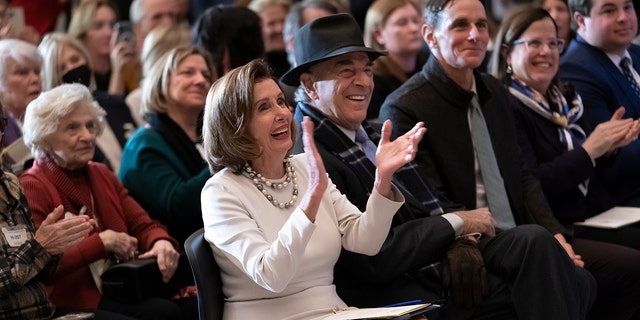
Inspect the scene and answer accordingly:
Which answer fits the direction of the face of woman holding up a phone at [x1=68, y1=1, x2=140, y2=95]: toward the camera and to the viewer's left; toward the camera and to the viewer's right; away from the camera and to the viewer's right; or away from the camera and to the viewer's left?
toward the camera and to the viewer's right

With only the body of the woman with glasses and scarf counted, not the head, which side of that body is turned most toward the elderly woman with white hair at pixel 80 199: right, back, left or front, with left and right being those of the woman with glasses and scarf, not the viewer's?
right

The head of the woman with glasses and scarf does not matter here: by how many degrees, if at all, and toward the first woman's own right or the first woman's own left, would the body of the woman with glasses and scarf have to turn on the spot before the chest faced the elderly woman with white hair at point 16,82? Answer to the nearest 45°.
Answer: approximately 135° to the first woman's own right

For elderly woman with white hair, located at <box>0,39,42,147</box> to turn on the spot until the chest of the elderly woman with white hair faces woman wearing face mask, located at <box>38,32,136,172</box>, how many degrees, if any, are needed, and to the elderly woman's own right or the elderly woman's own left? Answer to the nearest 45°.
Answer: approximately 90° to the elderly woman's own left

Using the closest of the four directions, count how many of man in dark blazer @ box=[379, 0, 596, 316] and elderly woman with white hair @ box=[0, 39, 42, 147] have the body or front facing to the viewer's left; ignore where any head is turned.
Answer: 0
